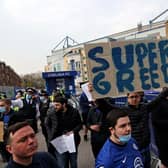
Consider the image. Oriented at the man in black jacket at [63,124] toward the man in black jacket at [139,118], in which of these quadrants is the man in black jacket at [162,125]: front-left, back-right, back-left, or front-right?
front-right

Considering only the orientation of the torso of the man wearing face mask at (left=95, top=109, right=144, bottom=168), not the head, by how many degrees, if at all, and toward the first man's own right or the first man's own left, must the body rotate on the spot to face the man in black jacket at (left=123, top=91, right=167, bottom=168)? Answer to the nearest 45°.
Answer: approximately 135° to the first man's own left

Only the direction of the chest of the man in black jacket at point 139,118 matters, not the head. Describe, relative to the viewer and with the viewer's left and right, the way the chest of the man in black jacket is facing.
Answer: facing the viewer

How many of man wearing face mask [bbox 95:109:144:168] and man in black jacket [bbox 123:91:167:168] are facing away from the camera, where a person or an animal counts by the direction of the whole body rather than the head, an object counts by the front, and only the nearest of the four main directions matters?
0

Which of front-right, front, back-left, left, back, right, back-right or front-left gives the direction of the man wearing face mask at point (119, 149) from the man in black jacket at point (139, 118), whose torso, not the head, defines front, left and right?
front

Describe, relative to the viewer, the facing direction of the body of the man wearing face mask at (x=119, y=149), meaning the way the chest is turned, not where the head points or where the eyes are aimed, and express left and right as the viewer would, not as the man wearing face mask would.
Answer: facing the viewer and to the right of the viewer

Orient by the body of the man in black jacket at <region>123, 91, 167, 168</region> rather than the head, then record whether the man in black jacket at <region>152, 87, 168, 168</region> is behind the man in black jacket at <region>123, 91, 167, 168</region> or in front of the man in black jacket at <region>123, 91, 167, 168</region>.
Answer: in front

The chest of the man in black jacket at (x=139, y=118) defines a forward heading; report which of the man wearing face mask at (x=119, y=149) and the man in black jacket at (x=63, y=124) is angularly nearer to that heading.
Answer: the man wearing face mask
